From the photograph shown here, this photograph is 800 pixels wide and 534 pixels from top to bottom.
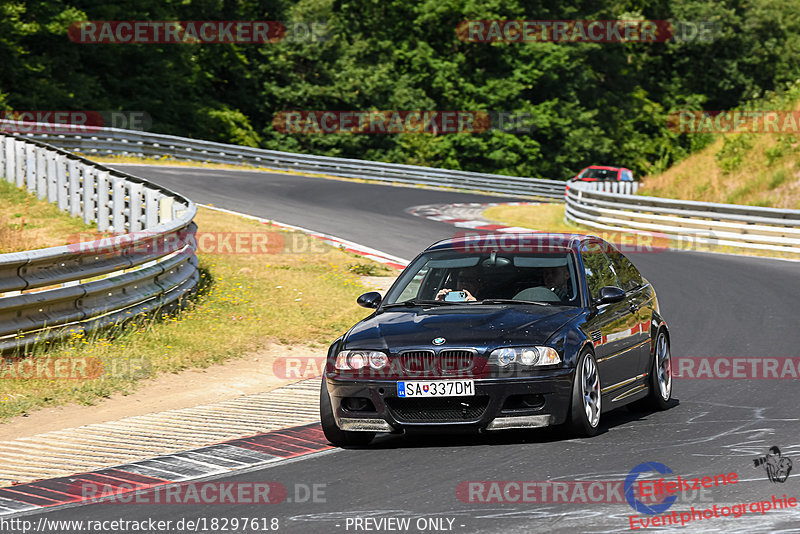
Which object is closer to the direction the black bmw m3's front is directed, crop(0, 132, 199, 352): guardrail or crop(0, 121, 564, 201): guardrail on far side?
the guardrail

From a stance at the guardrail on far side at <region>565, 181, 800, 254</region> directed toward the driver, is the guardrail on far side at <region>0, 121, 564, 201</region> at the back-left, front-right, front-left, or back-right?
back-right

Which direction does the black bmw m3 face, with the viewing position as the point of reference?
facing the viewer and to the left of the viewer

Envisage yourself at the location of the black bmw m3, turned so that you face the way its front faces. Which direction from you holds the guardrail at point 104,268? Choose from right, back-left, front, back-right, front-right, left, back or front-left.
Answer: right

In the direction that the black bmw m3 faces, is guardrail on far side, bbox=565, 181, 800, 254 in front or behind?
behind

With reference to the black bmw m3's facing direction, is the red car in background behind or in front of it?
behind

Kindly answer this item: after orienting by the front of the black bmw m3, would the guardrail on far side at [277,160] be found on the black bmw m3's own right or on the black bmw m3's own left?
on the black bmw m3's own right

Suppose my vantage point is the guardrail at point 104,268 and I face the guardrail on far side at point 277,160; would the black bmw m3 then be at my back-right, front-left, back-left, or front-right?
back-right

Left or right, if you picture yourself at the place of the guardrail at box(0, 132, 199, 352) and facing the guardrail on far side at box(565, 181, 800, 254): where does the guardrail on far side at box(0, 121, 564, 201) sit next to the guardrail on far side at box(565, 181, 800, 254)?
left

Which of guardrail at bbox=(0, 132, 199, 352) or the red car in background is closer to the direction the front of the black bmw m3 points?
the guardrail
